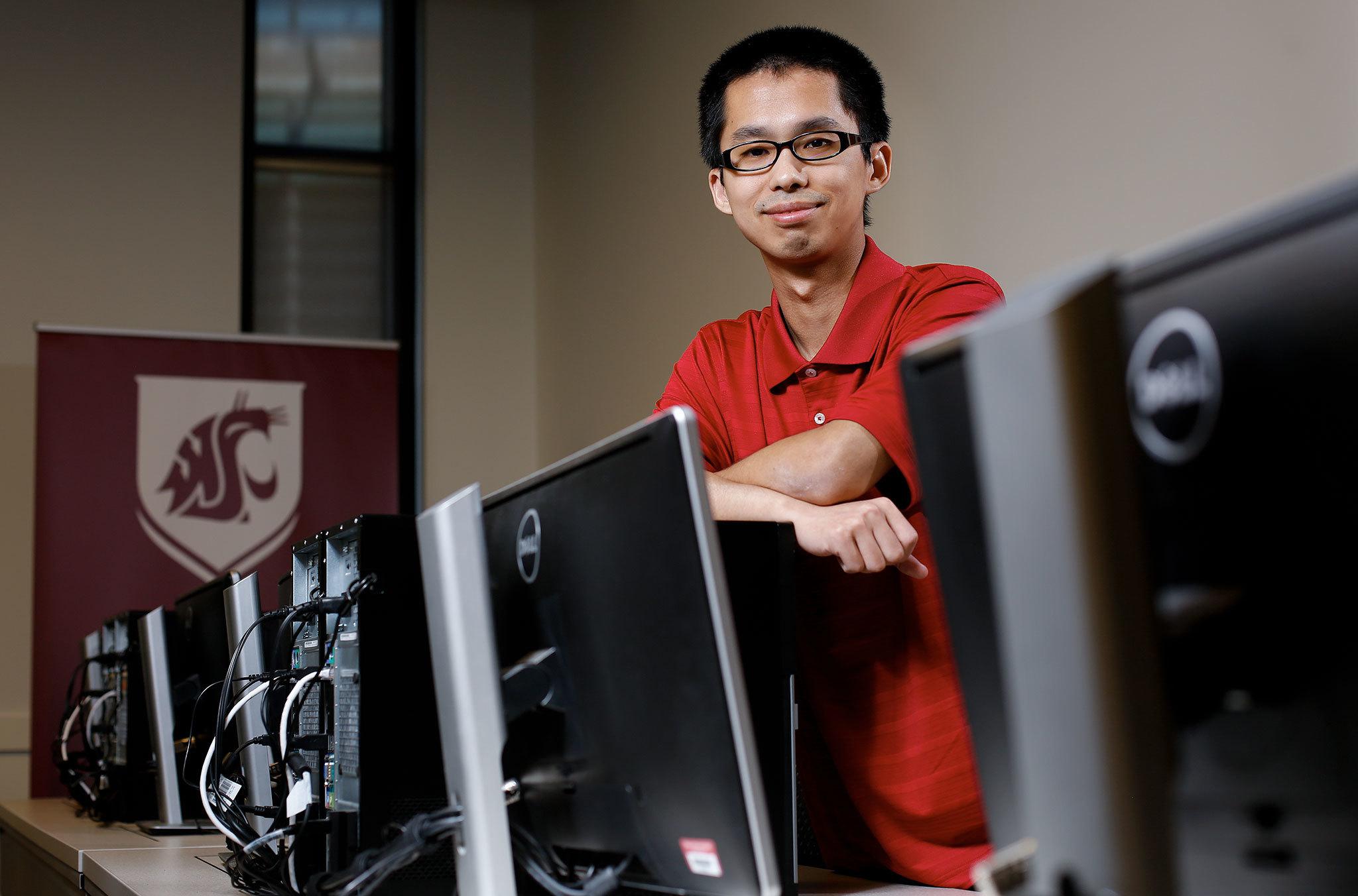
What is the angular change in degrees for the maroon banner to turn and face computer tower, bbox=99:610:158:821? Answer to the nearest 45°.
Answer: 0° — it already faces it

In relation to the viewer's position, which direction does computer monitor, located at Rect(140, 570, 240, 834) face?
facing away from the viewer and to the right of the viewer

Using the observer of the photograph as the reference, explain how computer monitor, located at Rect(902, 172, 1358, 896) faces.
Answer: facing away from the viewer and to the right of the viewer

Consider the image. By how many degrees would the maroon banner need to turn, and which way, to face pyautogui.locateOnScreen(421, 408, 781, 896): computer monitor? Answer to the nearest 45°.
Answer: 0° — it already faces it

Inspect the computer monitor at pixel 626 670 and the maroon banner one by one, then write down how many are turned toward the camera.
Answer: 1

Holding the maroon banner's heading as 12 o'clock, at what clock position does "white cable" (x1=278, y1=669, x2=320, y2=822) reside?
The white cable is roughly at 12 o'clock from the maroon banner.

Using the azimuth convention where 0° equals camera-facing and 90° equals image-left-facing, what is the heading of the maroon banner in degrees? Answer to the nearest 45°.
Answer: approximately 0°

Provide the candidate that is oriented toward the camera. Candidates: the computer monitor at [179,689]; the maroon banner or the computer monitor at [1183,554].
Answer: the maroon banner

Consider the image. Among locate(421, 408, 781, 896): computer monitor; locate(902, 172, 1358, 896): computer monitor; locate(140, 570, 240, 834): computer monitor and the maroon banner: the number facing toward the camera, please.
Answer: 1

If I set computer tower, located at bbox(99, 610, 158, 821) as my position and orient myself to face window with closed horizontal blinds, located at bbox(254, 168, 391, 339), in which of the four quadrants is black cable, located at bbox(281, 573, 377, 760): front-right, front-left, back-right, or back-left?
back-right

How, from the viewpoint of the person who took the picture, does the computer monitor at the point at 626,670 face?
facing away from the viewer and to the right of the viewer

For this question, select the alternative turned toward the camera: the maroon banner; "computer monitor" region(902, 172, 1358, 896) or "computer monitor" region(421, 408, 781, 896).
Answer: the maroon banner

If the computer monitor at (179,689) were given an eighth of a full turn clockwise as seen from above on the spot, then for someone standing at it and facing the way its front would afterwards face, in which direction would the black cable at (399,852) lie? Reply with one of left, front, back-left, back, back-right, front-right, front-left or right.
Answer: right

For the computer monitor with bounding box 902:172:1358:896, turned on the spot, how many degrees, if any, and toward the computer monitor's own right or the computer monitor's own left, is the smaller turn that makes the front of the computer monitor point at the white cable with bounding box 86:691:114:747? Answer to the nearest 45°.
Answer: approximately 90° to the computer monitor's own left

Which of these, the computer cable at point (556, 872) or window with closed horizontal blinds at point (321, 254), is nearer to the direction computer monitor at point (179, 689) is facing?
the window with closed horizontal blinds

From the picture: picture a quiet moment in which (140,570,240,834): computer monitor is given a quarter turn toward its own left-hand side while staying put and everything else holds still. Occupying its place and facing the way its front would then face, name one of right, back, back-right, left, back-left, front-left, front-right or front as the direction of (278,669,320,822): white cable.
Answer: back-left

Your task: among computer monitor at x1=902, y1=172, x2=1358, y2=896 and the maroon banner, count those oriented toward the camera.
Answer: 1

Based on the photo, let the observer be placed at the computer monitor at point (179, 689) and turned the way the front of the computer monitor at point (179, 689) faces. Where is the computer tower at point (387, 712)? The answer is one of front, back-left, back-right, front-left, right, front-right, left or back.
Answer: back-right

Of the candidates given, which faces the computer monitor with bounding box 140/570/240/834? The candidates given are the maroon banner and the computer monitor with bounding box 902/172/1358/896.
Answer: the maroon banner
